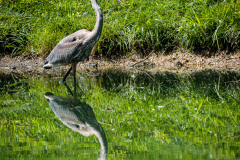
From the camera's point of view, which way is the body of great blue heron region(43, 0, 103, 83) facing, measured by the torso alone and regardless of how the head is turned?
to the viewer's right
